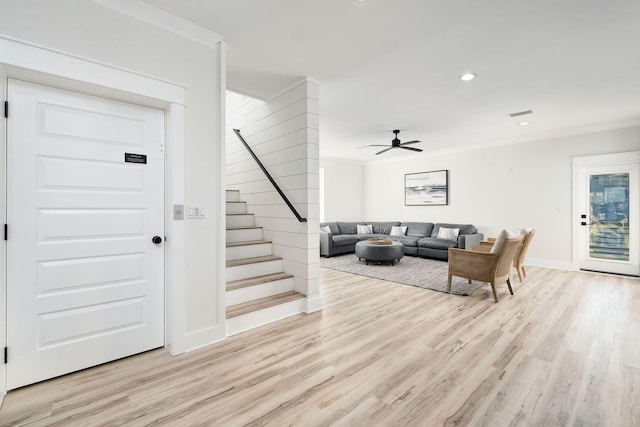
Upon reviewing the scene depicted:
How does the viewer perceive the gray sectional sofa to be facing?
facing the viewer

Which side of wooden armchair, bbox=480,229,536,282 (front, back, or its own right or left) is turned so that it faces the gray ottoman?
front

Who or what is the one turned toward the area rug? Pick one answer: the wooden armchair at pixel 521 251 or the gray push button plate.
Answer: the wooden armchair

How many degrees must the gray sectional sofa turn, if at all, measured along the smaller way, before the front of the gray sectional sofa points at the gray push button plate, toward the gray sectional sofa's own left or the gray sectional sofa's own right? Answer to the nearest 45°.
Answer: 0° — it already faces it

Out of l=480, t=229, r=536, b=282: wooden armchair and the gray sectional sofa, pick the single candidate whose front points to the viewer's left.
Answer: the wooden armchair

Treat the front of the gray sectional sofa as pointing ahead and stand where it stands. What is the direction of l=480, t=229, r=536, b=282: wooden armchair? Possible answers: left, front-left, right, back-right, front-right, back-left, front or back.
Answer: front-left

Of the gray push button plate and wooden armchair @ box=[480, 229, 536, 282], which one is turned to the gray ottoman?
the wooden armchair

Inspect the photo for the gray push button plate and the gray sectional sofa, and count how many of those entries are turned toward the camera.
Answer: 2

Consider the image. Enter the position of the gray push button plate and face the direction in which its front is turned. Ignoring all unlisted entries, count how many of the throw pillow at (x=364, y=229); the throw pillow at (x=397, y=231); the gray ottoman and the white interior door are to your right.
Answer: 1

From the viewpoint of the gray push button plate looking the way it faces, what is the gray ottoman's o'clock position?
The gray ottoman is roughly at 8 o'clock from the gray push button plate.

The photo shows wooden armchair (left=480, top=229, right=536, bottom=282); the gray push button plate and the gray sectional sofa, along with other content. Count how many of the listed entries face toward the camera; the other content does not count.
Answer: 2

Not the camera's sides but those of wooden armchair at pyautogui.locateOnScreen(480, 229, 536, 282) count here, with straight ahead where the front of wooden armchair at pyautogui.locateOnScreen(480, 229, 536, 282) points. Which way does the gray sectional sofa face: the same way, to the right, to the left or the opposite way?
to the left

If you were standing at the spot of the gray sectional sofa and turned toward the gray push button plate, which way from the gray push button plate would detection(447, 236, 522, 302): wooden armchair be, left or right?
left

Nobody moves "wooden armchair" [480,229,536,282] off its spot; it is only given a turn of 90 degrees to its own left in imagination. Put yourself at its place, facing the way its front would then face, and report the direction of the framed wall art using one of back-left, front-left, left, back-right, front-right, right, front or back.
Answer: back-right

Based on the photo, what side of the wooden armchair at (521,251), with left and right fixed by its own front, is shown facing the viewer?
left

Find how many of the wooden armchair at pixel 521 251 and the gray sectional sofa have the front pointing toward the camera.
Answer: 1

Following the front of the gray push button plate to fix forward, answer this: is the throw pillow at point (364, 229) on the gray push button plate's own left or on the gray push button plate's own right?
on the gray push button plate's own left

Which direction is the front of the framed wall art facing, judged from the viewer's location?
facing the viewer and to the left of the viewer
